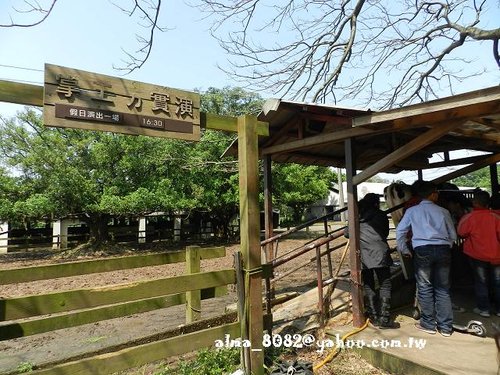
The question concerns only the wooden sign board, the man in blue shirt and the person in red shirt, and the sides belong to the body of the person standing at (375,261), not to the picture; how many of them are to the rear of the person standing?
1

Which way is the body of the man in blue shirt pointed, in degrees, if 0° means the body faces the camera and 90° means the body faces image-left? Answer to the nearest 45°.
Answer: approximately 180°

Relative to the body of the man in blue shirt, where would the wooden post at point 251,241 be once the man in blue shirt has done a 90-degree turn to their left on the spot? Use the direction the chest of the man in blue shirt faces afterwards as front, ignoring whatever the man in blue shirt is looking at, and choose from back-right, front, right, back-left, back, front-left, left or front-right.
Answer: front-left

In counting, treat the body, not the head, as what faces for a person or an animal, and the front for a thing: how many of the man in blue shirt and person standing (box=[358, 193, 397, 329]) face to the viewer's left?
0

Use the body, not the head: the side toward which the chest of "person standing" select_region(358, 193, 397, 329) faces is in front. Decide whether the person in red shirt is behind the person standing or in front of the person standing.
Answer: in front

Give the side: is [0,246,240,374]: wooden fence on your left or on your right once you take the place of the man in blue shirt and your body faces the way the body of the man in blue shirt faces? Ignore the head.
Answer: on your left

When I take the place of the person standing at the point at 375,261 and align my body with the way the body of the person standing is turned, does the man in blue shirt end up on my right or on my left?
on my right

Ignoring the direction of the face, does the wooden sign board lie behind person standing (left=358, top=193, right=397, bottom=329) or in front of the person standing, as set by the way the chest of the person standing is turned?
behind

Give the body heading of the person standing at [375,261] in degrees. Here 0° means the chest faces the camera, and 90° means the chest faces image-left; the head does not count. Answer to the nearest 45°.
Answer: approximately 225°

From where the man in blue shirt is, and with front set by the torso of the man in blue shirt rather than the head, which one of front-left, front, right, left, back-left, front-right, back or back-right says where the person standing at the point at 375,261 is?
left
